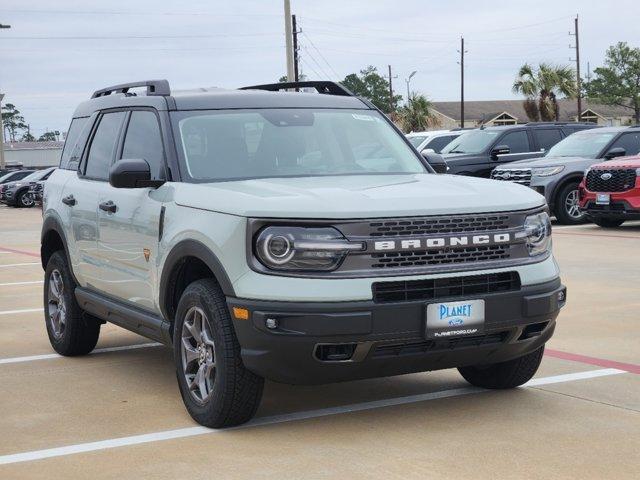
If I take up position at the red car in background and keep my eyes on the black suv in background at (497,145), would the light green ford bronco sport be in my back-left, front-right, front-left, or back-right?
back-left

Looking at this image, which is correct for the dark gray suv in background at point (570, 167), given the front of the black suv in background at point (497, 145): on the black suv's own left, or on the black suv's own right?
on the black suv's own left

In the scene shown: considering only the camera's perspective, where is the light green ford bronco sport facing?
facing the viewer and to the right of the viewer

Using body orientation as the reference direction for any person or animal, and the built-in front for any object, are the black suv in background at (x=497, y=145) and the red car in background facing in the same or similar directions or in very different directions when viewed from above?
same or similar directions

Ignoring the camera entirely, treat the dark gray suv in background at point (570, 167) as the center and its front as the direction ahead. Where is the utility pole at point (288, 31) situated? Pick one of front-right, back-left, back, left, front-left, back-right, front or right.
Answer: right

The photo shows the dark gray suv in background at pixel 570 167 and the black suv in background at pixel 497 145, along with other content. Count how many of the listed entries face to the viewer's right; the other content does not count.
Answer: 0

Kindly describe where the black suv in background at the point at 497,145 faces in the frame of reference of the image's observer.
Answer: facing the viewer and to the left of the viewer

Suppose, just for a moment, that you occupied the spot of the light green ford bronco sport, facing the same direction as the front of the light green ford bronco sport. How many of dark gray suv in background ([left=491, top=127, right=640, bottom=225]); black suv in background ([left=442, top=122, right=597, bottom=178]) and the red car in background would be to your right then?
0

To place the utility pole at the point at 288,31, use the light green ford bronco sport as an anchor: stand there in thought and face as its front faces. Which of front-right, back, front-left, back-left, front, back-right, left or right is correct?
back-left

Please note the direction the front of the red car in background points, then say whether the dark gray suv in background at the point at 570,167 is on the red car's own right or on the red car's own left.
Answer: on the red car's own right

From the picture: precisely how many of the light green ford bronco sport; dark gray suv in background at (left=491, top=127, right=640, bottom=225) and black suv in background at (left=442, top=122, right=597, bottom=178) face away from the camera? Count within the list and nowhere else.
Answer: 0
